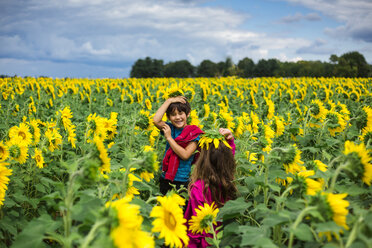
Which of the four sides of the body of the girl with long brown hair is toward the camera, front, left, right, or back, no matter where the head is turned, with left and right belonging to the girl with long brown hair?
back

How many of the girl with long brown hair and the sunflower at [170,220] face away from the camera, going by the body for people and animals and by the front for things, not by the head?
1

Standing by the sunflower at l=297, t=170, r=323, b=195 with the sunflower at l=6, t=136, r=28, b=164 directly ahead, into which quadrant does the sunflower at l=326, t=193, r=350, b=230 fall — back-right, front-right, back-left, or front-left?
back-left

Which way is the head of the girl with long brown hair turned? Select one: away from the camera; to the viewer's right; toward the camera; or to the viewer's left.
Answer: away from the camera

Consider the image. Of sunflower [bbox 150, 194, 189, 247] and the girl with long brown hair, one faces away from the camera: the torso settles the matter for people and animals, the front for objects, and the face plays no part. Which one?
the girl with long brown hair
